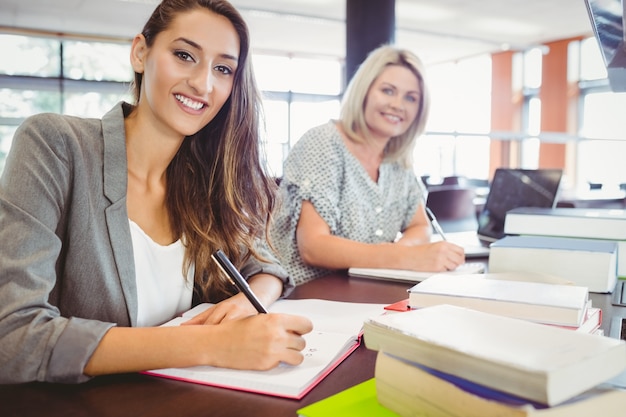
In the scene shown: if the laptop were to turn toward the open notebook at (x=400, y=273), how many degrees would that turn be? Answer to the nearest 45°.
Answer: approximately 45° to its left

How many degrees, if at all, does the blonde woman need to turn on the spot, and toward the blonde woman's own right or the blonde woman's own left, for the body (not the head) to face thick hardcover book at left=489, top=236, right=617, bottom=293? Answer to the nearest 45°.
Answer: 0° — they already face it

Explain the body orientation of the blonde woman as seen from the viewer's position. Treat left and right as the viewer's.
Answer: facing the viewer and to the right of the viewer

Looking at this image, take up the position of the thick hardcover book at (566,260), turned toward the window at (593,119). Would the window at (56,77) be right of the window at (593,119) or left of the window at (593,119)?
left

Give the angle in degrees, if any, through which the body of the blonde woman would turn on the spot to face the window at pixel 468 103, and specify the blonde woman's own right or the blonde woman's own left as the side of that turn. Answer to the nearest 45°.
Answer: approximately 135° to the blonde woman's own left

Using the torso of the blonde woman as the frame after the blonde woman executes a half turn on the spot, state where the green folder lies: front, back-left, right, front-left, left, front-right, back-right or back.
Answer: back-left

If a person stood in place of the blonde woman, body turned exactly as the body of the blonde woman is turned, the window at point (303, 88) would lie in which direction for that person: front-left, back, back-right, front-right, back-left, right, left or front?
back-left

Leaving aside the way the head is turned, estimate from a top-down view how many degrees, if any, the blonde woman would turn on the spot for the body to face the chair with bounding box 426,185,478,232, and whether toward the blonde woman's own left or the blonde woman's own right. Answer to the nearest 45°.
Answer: approximately 135° to the blonde woman's own left

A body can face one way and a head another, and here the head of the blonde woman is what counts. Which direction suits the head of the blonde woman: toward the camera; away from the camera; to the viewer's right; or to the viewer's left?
toward the camera

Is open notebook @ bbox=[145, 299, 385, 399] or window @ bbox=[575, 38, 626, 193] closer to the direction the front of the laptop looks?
the open notebook

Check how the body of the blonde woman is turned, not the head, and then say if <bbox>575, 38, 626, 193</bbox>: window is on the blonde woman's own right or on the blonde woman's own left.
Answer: on the blonde woman's own left
